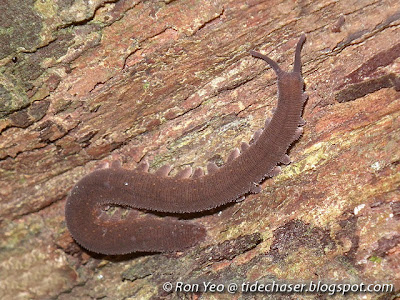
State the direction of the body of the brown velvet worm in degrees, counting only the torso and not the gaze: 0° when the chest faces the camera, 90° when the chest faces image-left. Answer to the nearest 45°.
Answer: approximately 180°
